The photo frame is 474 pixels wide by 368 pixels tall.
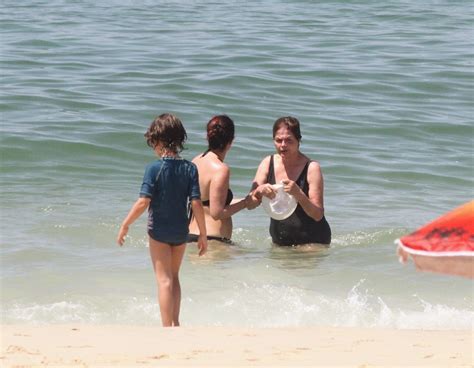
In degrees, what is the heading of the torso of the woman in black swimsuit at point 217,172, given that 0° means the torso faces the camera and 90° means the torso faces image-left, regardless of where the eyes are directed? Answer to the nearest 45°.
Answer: approximately 225°

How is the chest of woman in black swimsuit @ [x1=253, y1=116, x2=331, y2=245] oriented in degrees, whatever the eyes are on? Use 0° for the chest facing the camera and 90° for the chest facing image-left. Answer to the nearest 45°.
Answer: approximately 45°

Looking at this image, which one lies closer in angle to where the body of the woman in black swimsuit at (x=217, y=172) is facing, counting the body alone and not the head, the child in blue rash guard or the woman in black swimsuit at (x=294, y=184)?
the woman in black swimsuit

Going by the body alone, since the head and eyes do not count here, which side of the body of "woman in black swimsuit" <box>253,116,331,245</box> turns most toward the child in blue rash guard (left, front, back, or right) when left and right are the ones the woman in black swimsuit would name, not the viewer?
front

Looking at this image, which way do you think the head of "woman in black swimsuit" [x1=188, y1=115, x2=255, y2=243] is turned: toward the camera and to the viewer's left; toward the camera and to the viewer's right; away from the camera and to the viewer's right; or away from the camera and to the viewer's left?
away from the camera and to the viewer's right

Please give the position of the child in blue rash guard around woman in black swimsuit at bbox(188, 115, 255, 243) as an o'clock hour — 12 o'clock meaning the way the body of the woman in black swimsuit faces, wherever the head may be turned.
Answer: The child in blue rash guard is roughly at 5 o'clock from the woman in black swimsuit.

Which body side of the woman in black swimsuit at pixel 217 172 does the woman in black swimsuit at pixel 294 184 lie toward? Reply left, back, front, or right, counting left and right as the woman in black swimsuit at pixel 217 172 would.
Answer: front

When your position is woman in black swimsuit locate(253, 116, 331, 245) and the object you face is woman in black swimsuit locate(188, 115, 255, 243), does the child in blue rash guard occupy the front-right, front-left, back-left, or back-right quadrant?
front-left

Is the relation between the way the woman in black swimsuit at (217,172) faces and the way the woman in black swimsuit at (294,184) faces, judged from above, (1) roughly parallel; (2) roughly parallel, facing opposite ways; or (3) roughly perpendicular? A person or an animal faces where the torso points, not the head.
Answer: roughly parallel, facing opposite ways
